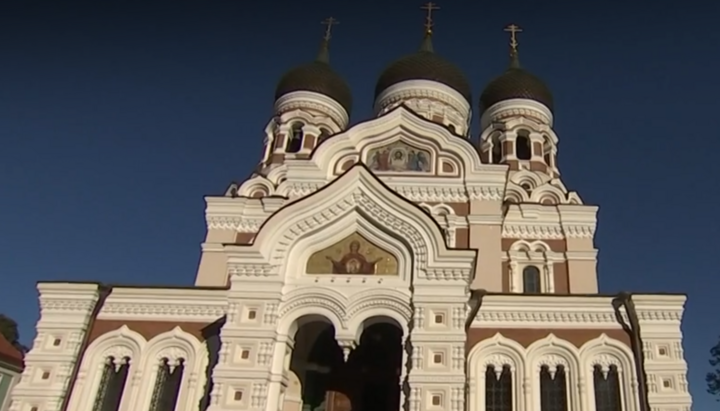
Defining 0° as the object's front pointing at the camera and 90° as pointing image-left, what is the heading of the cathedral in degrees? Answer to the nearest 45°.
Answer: approximately 0°
